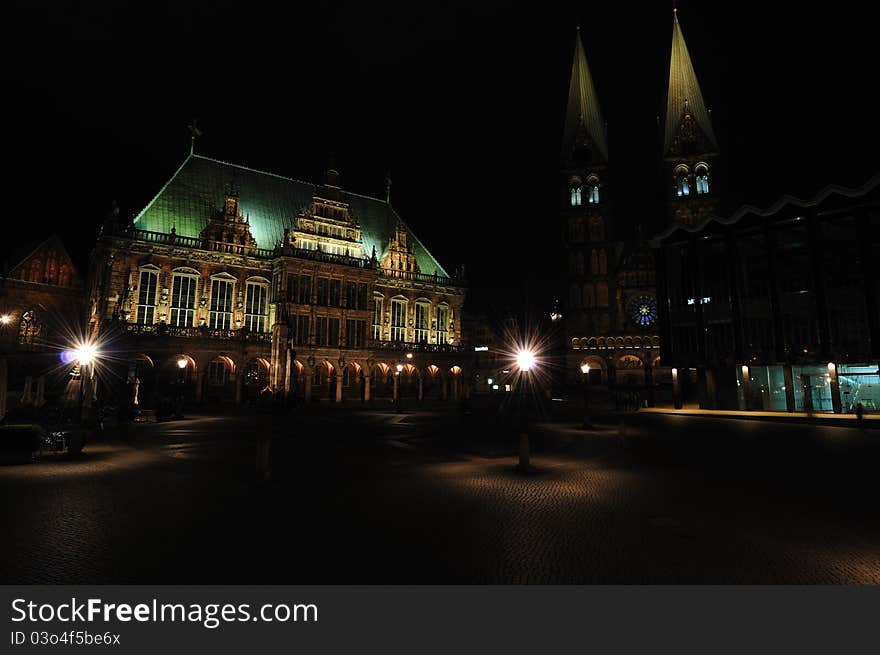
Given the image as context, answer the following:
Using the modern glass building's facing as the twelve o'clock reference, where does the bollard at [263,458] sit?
The bollard is roughly at 11 o'clock from the modern glass building.

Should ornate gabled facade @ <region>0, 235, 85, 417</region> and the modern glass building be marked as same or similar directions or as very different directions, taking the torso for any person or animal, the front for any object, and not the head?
very different directions

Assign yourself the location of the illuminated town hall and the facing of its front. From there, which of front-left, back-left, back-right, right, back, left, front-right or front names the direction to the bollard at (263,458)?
front-right

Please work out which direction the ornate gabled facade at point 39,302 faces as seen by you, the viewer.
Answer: facing the viewer and to the right of the viewer

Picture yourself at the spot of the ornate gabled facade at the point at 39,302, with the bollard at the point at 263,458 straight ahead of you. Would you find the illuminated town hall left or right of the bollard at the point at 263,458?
left

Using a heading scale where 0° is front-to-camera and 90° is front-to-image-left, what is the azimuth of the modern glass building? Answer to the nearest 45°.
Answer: approximately 45°

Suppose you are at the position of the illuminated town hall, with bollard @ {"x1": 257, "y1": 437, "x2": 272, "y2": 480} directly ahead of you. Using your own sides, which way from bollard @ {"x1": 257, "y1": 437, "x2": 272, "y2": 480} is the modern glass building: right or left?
left

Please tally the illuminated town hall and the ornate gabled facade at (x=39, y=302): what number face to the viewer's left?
0

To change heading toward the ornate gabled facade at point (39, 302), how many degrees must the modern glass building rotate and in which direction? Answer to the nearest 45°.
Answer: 0° — it already faces it

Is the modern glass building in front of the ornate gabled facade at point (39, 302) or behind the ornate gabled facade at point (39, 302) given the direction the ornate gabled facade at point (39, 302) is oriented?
in front

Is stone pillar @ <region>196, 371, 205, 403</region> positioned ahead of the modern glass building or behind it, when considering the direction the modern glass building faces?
ahead

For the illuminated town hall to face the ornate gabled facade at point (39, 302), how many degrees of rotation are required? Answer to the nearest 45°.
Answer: approximately 135° to its right

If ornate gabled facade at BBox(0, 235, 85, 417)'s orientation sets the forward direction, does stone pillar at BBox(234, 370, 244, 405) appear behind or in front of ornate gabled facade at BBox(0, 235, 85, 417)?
in front
